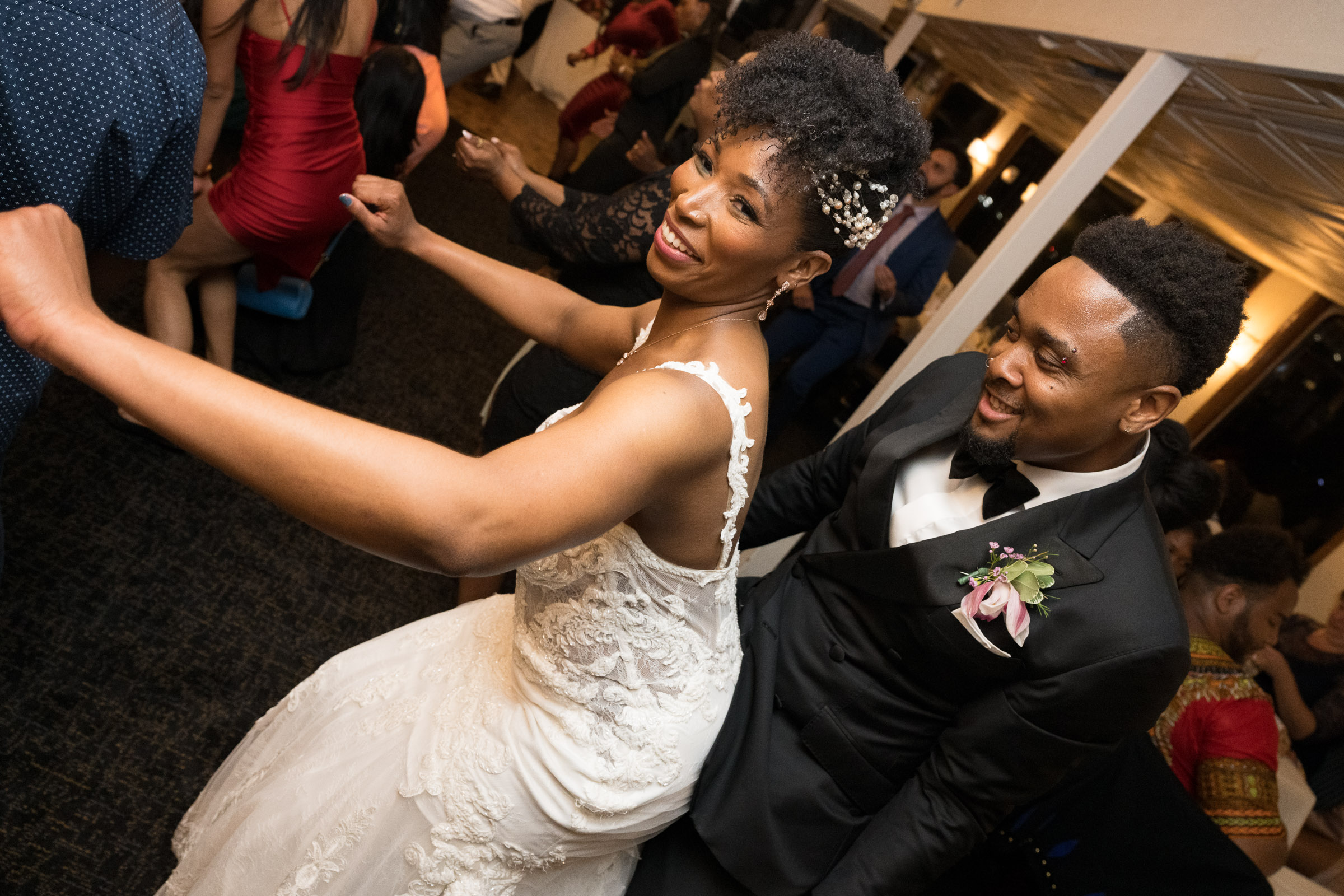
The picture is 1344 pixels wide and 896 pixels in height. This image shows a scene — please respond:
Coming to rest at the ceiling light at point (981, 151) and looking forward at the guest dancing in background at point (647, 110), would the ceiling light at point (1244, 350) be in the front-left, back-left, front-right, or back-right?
back-left

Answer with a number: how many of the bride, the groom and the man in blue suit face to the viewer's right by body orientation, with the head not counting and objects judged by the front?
0

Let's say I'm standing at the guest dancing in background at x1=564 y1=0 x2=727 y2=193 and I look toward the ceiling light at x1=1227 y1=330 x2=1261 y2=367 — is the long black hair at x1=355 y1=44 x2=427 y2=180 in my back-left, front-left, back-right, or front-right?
back-right

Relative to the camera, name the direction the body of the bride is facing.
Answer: to the viewer's left

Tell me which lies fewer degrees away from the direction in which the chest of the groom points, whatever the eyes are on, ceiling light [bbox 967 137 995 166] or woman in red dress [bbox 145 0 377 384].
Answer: the woman in red dress

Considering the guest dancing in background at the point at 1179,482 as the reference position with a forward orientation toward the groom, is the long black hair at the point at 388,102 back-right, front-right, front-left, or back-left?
front-right

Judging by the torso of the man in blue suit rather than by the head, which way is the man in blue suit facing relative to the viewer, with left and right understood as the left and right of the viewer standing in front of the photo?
facing the viewer and to the left of the viewer

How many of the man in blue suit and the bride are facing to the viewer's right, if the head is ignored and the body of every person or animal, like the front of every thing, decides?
0

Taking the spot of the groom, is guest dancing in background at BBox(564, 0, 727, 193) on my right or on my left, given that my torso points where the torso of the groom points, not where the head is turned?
on my right

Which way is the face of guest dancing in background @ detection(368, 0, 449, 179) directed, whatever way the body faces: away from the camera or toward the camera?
away from the camera

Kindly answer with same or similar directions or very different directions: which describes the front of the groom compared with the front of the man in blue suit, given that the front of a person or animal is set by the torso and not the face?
same or similar directions

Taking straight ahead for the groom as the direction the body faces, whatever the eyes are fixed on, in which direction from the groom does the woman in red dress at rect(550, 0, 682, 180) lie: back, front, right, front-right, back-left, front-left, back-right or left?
right
